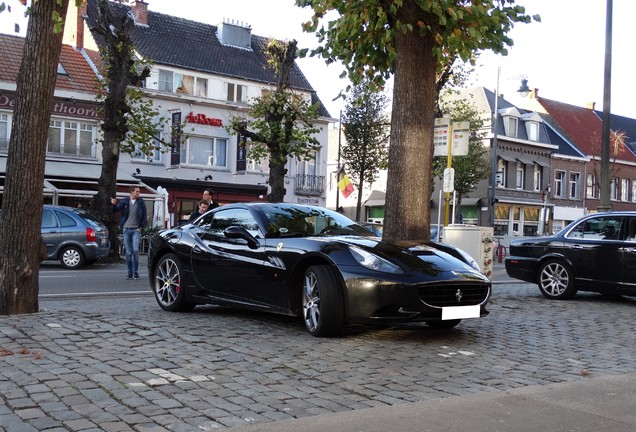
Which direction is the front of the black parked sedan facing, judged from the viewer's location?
facing to the right of the viewer

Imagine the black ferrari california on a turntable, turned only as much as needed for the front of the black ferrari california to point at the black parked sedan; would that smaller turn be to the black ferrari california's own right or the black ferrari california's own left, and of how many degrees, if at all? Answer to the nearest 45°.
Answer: approximately 90° to the black ferrari california's own left

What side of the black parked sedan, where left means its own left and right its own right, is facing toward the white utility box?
back

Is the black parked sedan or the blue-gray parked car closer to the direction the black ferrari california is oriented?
the black parked sedan

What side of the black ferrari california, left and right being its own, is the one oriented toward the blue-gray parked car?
back

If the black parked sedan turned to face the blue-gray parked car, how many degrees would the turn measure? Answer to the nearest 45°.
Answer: approximately 180°

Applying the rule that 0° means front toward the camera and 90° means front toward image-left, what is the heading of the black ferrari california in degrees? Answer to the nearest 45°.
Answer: approximately 315°
